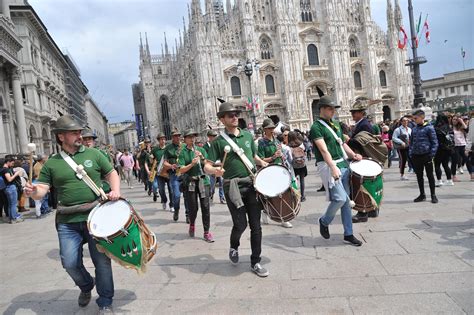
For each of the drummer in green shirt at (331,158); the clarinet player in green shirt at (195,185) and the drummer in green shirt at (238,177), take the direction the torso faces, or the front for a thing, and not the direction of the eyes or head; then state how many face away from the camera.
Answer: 0

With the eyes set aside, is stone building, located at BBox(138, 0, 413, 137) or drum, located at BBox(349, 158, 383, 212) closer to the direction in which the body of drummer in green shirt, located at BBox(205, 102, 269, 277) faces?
the drum

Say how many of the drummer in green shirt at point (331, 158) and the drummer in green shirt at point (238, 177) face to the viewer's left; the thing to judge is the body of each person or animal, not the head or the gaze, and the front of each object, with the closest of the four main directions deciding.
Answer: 0

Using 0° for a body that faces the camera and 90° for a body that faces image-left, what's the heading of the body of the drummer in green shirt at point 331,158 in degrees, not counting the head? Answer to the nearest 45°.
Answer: approximately 315°

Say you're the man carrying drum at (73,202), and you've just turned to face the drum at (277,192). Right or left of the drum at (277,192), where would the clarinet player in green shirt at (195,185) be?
left

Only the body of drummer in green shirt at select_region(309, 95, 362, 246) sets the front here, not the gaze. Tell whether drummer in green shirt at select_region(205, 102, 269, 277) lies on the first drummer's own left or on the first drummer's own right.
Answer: on the first drummer's own right

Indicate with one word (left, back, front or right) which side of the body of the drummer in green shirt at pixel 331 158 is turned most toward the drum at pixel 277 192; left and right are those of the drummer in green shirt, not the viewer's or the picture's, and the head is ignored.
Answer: right

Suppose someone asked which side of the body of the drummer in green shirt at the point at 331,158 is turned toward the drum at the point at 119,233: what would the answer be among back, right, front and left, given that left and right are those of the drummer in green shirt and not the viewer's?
right

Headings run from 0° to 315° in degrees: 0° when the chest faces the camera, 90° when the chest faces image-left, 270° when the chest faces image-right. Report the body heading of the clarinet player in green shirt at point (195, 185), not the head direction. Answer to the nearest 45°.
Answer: approximately 315°

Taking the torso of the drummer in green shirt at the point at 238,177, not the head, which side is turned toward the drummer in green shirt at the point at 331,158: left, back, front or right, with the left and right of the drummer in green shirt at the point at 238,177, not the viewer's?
left

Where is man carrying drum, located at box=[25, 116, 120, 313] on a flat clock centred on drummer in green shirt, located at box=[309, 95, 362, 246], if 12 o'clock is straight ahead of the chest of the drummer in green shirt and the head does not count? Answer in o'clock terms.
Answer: The man carrying drum is roughly at 3 o'clock from the drummer in green shirt.

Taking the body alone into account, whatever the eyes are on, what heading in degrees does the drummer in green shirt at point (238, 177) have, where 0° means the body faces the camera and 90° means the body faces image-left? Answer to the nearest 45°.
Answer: approximately 315°
